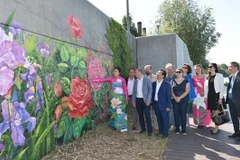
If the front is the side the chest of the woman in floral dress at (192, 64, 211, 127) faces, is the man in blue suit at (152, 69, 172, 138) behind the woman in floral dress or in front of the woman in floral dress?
in front

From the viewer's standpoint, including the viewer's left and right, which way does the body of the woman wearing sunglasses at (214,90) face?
facing the viewer and to the left of the viewer

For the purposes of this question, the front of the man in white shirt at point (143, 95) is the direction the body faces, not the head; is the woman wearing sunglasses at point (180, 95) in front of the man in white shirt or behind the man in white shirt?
behind

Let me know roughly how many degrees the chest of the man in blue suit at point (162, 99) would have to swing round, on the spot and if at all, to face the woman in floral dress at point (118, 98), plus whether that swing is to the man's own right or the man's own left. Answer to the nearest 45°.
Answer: approximately 45° to the man's own right

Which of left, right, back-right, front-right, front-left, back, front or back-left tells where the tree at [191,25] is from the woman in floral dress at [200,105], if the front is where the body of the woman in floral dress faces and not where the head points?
back

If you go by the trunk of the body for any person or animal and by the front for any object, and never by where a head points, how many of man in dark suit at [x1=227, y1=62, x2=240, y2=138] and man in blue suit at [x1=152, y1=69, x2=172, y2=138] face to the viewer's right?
0

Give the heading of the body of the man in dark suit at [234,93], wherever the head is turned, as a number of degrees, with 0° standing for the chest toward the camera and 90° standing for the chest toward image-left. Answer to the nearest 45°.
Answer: approximately 45°

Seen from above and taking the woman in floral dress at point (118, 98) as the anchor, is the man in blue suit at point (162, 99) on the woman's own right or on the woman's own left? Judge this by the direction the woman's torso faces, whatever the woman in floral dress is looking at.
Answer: on the woman's own left

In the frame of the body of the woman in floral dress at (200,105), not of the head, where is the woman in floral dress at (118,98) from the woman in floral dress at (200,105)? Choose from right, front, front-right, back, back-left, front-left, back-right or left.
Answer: front-right

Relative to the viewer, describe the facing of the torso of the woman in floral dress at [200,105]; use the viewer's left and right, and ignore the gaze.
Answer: facing the viewer

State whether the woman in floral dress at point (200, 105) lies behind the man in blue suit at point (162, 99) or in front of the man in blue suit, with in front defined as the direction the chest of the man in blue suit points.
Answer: behind
